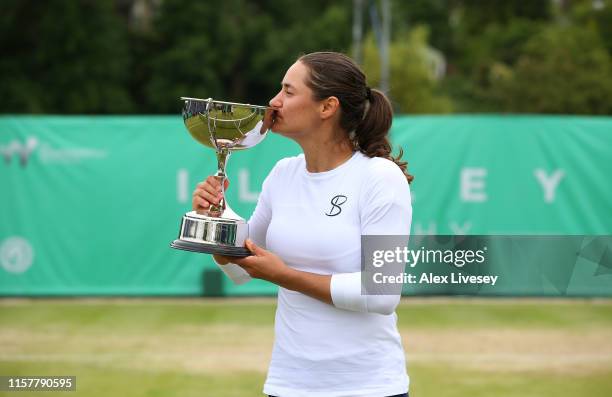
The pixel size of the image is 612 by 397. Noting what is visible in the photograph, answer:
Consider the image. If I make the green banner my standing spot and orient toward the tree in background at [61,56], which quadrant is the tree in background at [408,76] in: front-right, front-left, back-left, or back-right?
front-right

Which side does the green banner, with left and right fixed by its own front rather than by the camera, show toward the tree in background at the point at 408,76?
back

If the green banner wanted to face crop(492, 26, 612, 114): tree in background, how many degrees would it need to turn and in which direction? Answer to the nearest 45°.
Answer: approximately 135° to its left

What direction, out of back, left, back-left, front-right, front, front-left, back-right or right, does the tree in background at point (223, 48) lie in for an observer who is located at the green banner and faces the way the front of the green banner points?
back

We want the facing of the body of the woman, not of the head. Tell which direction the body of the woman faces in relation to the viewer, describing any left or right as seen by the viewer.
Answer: facing the viewer and to the left of the viewer

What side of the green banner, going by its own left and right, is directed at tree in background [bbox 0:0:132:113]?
back

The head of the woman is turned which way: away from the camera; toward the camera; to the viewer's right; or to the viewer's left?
to the viewer's left

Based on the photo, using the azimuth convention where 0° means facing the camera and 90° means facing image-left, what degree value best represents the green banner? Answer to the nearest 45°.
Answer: approximately 0°

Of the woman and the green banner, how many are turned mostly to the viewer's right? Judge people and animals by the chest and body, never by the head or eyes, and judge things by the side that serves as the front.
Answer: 0

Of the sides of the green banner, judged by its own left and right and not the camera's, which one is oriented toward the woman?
front

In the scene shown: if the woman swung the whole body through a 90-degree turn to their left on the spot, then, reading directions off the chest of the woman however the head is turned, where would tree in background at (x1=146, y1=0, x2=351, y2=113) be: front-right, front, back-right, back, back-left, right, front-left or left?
back-left

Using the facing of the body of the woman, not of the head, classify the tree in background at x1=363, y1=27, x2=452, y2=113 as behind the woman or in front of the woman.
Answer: behind
